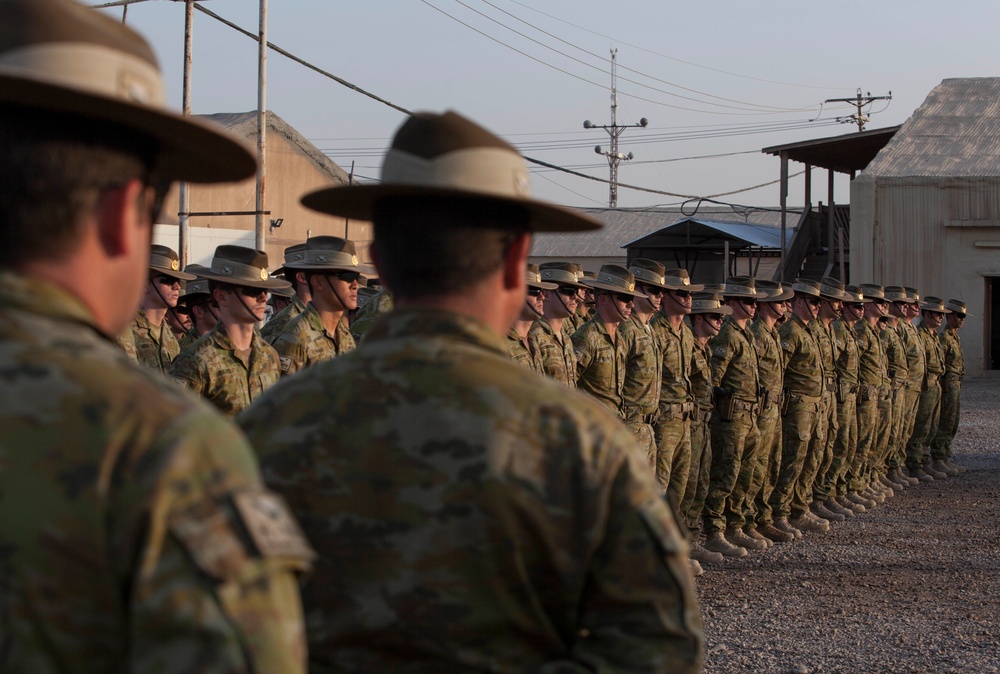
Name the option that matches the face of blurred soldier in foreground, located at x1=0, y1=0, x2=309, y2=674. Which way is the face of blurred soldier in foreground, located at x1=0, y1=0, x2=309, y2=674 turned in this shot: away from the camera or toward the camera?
away from the camera

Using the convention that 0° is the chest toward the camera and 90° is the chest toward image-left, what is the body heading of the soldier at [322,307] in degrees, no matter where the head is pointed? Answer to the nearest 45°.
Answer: approximately 315°

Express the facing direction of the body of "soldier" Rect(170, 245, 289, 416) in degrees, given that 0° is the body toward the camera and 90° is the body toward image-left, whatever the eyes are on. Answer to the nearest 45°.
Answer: approximately 315°

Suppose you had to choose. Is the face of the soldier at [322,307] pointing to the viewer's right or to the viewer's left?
to the viewer's right

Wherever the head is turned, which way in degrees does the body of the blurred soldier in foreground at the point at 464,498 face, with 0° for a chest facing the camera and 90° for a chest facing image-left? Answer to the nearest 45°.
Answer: approximately 225°
